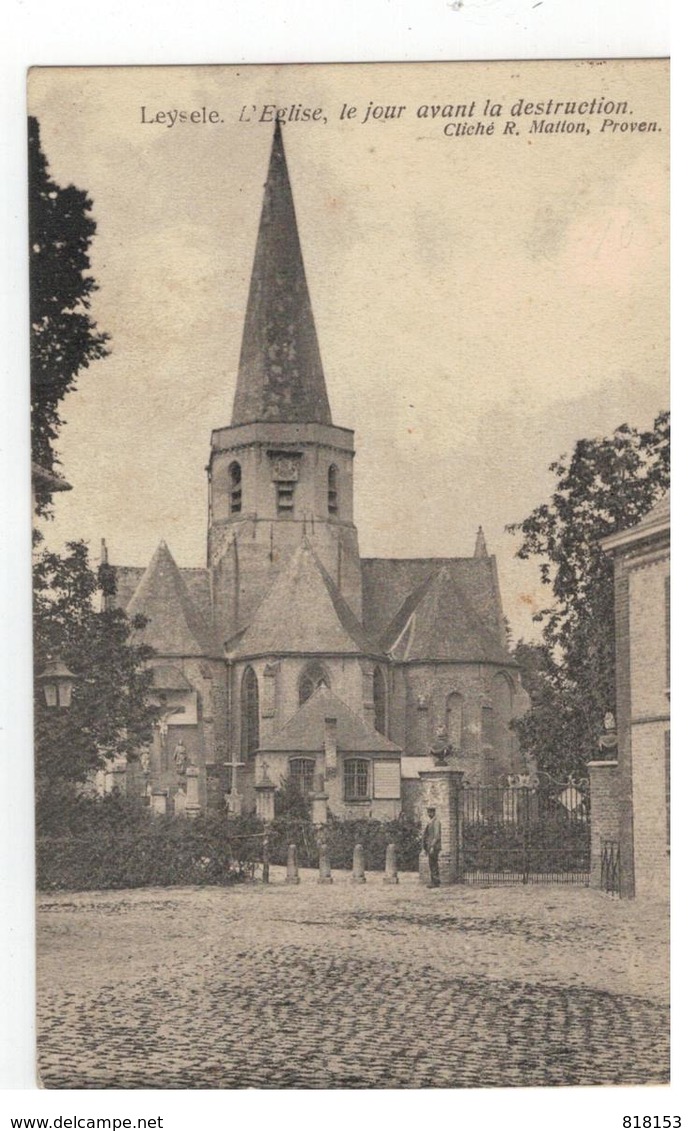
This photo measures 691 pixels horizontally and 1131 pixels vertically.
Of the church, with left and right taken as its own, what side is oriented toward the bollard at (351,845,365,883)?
back

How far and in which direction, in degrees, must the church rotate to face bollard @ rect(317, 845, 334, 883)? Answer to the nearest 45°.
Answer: approximately 180°

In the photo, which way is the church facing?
away from the camera
